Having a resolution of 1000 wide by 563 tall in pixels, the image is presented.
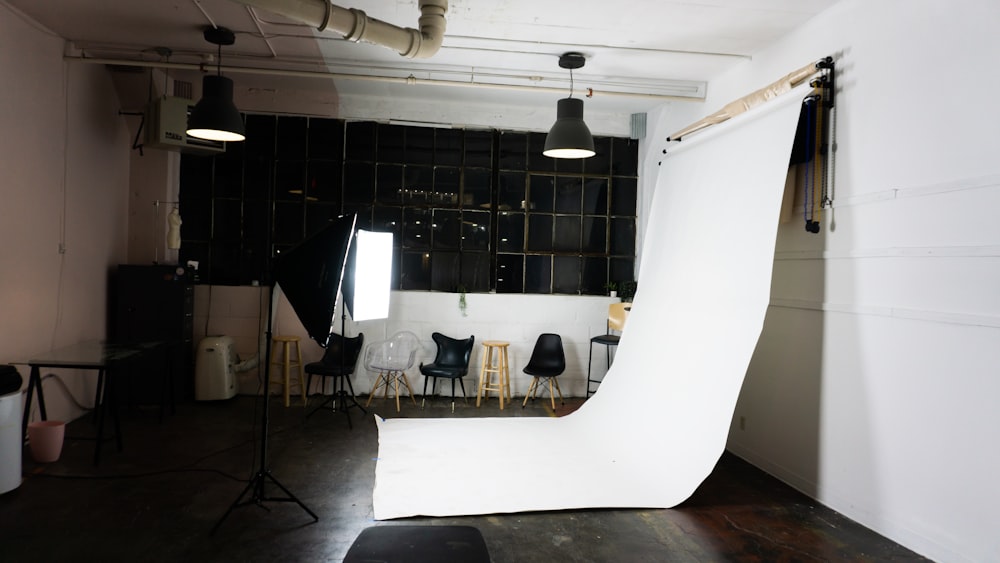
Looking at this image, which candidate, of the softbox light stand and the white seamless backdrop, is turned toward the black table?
the white seamless backdrop

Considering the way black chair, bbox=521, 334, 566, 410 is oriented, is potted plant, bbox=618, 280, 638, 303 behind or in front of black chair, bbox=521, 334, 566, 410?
behind

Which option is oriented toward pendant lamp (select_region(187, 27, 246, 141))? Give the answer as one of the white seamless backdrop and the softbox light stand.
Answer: the white seamless backdrop

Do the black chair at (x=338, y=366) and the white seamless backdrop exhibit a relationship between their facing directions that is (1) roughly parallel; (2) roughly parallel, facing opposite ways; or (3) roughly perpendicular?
roughly perpendicular

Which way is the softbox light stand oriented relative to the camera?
to the viewer's right

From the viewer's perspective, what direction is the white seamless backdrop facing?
to the viewer's left

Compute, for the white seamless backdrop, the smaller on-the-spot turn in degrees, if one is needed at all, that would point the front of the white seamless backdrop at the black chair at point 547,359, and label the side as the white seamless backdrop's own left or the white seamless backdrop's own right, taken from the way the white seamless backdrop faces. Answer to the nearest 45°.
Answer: approximately 45° to the white seamless backdrop's own right
